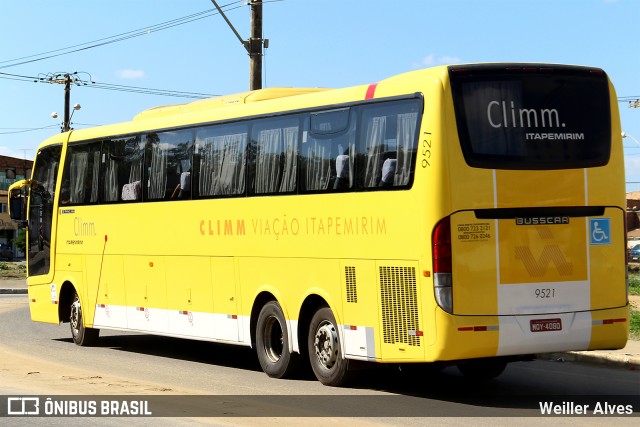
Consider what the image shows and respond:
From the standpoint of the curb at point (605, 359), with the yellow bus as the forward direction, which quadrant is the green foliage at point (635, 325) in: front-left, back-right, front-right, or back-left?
back-right

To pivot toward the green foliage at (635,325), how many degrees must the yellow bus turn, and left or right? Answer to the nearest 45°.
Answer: approximately 90° to its right

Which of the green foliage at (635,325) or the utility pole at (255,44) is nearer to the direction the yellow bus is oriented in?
the utility pole

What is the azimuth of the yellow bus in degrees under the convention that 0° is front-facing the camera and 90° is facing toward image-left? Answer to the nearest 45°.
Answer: approximately 135°

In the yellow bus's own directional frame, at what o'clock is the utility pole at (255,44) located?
The utility pole is roughly at 1 o'clock from the yellow bus.
